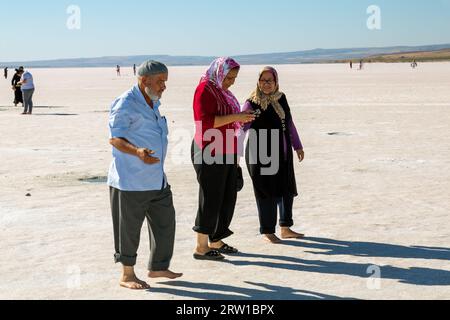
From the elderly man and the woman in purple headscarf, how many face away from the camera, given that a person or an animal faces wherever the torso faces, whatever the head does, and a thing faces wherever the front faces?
0

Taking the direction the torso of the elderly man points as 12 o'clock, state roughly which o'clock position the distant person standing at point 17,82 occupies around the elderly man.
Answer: The distant person standing is roughly at 7 o'clock from the elderly man.

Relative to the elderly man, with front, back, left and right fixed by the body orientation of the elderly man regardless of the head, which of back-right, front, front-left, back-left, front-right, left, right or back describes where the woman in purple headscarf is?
left

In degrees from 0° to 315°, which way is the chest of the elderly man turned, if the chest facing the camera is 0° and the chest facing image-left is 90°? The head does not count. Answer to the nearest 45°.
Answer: approximately 315°

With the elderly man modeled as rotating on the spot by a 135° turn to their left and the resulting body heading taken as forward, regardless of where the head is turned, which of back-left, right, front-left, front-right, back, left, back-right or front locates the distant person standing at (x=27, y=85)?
front

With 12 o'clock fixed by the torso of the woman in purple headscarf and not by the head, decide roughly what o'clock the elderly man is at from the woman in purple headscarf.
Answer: The elderly man is roughly at 4 o'clock from the woman in purple headscarf.
